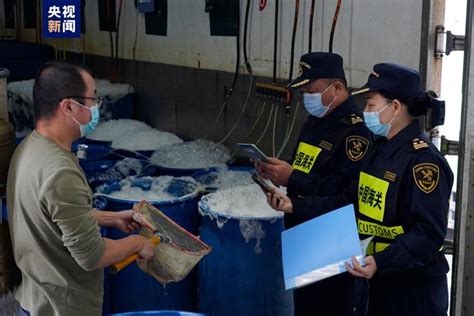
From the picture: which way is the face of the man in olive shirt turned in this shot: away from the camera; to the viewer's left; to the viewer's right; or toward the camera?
to the viewer's right

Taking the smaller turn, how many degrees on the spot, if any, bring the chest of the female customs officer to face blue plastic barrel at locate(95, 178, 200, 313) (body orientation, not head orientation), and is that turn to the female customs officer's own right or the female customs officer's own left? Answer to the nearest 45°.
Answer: approximately 45° to the female customs officer's own right

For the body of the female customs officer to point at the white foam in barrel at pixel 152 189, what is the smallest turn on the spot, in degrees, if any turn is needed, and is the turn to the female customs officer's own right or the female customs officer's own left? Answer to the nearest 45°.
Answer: approximately 45° to the female customs officer's own right

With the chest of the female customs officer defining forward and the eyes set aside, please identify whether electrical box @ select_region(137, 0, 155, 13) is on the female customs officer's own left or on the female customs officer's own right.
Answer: on the female customs officer's own right

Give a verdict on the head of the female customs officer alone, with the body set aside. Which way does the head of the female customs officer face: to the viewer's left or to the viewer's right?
to the viewer's left

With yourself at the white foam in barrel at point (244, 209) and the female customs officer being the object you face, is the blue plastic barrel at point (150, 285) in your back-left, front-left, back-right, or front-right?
back-right

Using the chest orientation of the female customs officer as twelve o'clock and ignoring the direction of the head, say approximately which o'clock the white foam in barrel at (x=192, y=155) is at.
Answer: The white foam in barrel is roughly at 2 o'clock from the female customs officer.

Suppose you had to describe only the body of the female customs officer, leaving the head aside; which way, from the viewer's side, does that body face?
to the viewer's left
